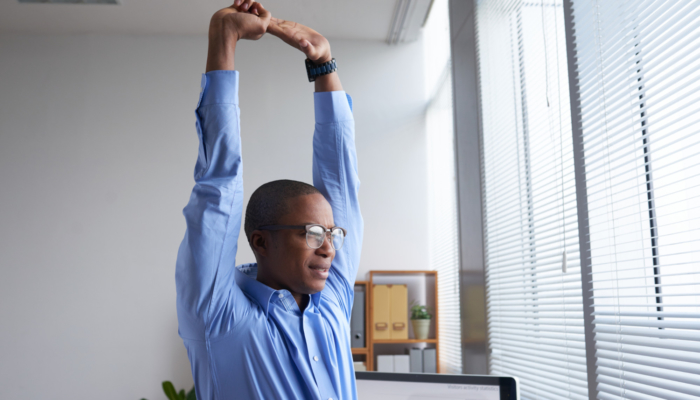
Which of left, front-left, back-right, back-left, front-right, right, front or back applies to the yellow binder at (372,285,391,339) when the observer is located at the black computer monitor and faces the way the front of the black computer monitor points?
back-right

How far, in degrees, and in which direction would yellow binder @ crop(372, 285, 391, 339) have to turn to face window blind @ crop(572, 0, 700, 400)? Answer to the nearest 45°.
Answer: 0° — it already faces it

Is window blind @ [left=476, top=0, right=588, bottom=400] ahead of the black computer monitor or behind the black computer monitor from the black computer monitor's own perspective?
behind

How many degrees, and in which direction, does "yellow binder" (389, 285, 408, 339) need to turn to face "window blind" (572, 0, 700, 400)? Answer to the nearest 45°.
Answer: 0° — it already faces it

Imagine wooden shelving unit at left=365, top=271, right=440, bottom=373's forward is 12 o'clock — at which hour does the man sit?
The man is roughly at 12 o'clock from the wooden shelving unit.

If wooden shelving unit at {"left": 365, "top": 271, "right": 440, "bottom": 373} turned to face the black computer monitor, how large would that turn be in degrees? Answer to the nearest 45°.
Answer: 0° — it already faces it

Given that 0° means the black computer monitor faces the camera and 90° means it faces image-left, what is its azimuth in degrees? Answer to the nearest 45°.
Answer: approximately 45°

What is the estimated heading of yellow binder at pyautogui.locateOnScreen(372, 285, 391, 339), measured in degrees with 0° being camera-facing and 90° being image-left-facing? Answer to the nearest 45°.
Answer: approximately 0°

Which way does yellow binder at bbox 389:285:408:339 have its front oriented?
toward the camera

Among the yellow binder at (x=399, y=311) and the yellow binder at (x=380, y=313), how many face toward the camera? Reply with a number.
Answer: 2
